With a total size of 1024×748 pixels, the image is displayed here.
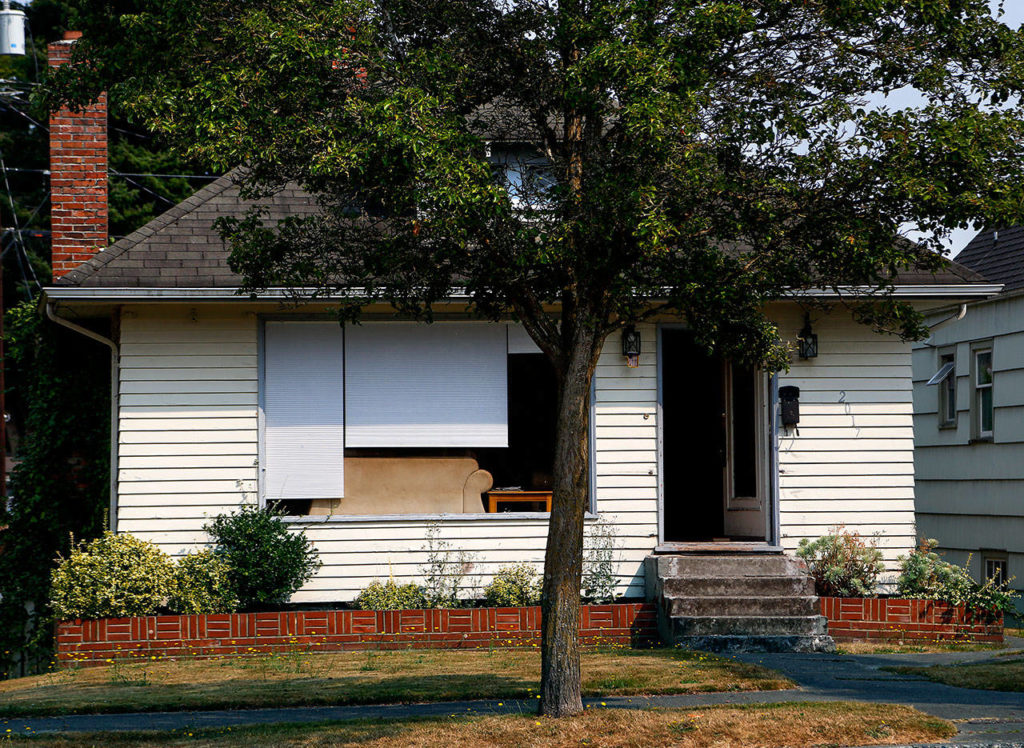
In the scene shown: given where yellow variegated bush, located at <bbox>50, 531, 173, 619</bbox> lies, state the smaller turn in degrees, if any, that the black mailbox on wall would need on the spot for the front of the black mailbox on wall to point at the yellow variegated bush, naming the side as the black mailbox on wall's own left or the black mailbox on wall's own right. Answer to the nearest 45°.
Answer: approximately 45° to the black mailbox on wall's own right

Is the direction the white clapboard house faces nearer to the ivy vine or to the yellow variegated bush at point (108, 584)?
the yellow variegated bush

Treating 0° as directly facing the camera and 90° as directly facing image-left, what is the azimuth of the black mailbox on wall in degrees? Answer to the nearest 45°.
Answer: approximately 0°

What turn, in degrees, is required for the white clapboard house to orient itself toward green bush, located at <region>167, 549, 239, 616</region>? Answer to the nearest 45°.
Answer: approximately 45° to its right

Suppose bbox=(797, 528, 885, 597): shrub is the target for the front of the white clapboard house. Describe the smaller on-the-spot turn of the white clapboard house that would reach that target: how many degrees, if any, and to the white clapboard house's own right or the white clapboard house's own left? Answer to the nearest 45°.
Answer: approximately 90° to the white clapboard house's own left

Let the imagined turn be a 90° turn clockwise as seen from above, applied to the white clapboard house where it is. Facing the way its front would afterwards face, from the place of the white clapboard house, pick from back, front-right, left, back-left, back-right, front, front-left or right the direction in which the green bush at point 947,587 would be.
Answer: back

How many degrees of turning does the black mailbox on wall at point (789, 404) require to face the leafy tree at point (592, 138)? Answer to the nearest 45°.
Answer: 0° — it already faces it

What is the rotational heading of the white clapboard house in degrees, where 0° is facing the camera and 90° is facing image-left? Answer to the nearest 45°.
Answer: approximately 0°
